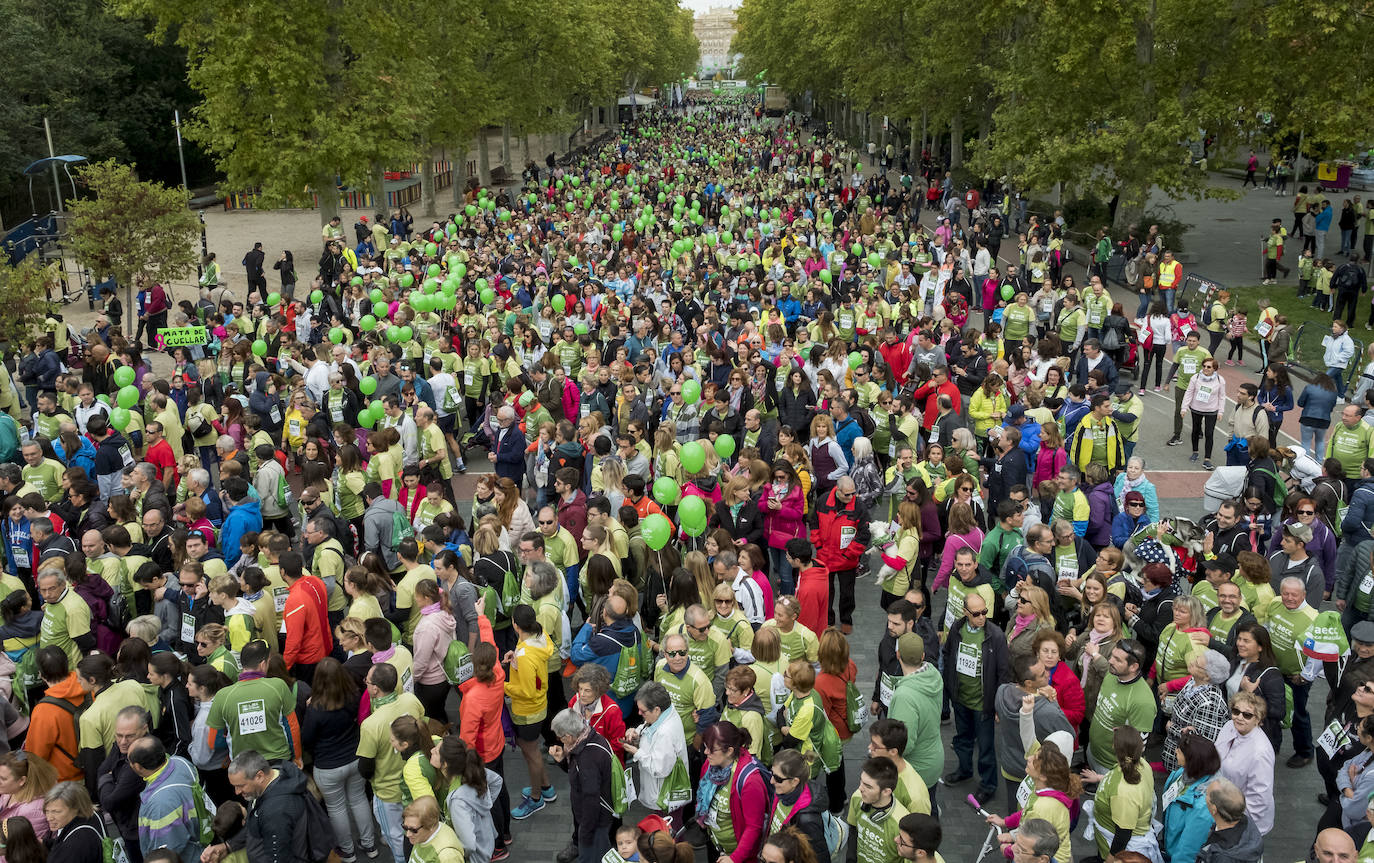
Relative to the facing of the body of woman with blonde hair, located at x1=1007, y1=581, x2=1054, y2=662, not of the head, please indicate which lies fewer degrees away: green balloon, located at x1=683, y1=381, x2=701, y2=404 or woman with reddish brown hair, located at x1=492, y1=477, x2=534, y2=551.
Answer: the woman with reddish brown hair

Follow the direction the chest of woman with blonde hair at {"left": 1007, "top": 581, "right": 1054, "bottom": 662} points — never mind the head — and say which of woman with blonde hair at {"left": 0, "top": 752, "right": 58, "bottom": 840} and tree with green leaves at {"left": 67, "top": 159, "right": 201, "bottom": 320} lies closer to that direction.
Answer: the woman with blonde hair

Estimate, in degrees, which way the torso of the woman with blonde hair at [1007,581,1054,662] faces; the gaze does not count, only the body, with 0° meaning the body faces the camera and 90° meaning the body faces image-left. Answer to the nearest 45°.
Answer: approximately 45°

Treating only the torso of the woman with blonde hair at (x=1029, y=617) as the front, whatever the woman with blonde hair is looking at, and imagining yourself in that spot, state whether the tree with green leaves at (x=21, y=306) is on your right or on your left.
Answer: on your right

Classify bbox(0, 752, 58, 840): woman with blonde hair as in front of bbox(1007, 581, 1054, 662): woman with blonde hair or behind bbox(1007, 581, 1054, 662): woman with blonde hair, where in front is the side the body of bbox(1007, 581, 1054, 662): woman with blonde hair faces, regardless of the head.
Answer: in front

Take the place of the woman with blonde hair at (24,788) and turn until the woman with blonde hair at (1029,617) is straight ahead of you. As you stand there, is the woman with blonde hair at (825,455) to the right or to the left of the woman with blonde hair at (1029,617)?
left

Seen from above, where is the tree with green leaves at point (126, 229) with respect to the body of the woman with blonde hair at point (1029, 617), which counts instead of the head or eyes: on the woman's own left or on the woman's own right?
on the woman's own right

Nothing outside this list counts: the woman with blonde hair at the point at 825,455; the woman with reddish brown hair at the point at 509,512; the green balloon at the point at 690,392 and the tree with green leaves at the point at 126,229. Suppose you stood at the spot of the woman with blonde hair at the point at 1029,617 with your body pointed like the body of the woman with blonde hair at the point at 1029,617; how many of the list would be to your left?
0

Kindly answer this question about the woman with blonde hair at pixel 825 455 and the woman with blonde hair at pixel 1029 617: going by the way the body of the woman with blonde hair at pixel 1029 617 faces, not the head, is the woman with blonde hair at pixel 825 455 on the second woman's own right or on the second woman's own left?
on the second woman's own right

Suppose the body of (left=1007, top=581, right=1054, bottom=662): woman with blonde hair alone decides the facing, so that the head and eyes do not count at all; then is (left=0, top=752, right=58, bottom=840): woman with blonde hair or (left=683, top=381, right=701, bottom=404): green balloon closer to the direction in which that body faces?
the woman with blonde hair

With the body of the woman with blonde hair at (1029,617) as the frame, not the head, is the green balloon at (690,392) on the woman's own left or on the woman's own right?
on the woman's own right

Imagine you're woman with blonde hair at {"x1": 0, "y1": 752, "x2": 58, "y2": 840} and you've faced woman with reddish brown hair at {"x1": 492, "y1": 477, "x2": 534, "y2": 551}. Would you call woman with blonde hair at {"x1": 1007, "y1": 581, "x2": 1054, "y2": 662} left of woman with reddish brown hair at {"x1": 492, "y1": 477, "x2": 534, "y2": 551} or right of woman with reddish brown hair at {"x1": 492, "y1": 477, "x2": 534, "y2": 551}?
right

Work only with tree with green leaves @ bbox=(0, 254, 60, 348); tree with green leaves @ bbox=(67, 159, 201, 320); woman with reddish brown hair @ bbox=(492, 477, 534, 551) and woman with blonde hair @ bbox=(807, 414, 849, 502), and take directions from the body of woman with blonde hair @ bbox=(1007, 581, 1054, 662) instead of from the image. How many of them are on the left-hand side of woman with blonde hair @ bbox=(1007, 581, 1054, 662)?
0
